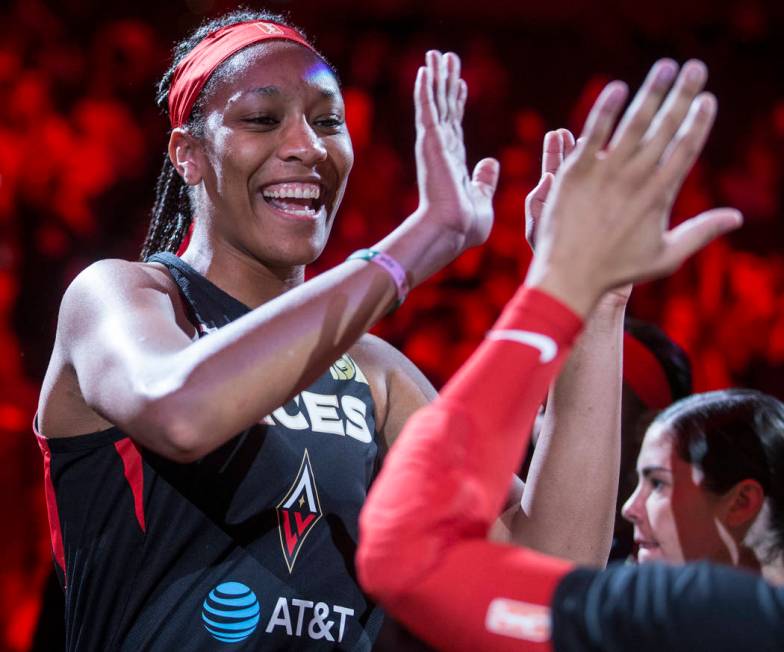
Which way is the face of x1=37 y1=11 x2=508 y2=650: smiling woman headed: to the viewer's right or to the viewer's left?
to the viewer's right

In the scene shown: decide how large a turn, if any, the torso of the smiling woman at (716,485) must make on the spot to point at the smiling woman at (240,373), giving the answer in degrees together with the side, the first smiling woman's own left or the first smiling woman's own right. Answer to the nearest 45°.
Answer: approximately 45° to the first smiling woman's own left

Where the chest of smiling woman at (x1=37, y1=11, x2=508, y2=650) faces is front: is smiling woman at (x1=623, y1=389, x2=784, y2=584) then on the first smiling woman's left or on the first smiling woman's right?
on the first smiling woman's left

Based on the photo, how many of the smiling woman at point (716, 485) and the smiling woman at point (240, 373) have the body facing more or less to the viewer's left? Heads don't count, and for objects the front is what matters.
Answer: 1

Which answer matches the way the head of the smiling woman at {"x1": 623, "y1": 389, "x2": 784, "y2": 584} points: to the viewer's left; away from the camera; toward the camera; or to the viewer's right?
to the viewer's left

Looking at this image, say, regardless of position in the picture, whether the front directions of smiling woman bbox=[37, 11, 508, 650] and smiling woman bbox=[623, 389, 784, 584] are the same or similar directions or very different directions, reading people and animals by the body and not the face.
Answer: very different directions

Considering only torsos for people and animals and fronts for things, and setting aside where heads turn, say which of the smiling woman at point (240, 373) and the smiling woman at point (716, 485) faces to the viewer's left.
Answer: the smiling woman at point (716, 485)

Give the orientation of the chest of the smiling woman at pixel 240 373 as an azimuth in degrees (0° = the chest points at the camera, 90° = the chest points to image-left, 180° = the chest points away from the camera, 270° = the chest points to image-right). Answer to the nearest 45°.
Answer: approximately 315°

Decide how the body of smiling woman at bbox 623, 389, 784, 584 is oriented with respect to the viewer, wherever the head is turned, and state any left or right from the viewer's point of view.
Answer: facing to the left of the viewer
